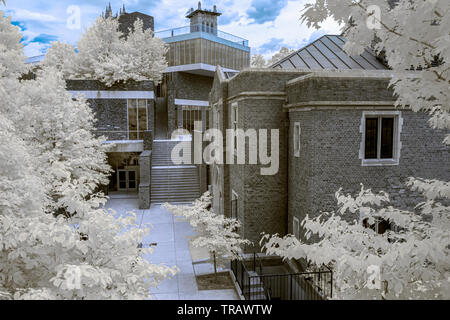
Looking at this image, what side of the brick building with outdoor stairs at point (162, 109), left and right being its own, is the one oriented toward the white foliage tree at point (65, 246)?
front

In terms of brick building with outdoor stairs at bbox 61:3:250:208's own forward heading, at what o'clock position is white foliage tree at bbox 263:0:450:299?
The white foliage tree is roughly at 12 o'clock from the brick building with outdoor stairs.

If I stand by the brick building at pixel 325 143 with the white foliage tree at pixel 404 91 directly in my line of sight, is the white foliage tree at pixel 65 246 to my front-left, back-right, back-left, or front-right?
front-right

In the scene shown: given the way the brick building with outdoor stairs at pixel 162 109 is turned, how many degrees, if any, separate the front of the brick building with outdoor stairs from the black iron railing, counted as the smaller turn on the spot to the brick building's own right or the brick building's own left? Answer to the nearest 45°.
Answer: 0° — it already faces it

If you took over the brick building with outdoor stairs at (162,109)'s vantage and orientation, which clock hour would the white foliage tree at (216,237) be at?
The white foliage tree is roughly at 12 o'clock from the brick building with outdoor stairs.

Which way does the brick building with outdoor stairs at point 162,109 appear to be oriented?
toward the camera
